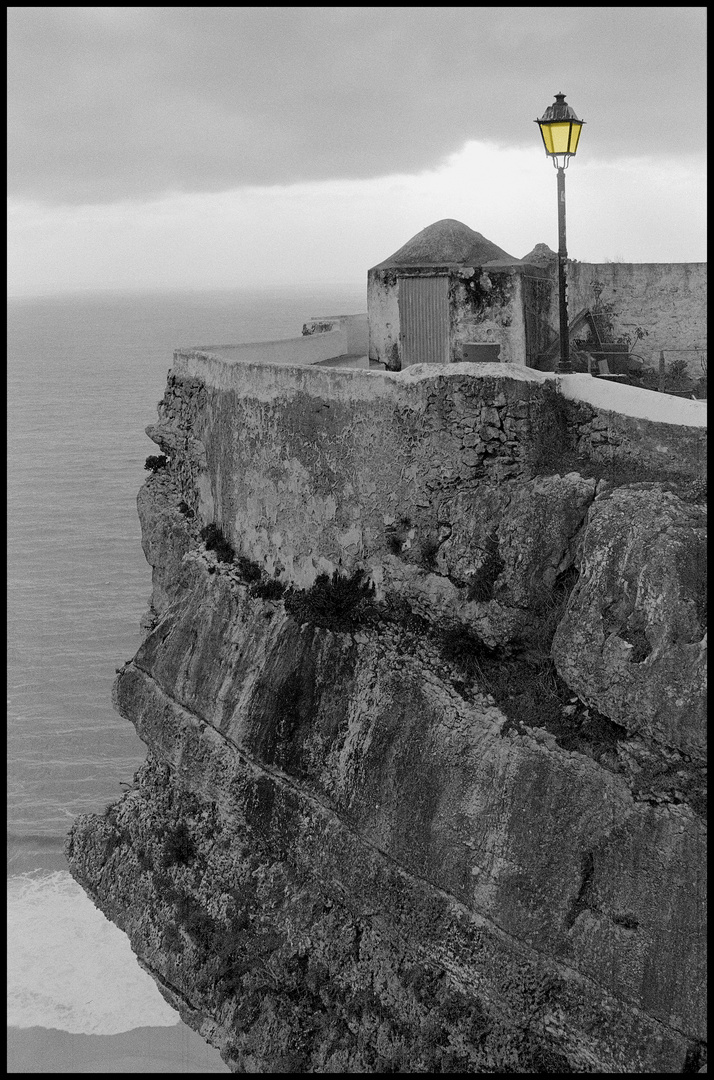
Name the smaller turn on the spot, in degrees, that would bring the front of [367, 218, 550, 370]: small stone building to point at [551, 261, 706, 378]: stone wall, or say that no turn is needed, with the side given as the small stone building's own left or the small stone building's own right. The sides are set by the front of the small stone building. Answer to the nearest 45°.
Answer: approximately 135° to the small stone building's own left

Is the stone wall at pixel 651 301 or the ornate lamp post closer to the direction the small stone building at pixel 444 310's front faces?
the ornate lamp post

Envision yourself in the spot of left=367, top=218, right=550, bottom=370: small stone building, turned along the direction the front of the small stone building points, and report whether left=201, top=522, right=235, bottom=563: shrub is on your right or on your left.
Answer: on your right

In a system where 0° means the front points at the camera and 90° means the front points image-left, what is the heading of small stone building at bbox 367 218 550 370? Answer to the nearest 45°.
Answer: approximately 0°
